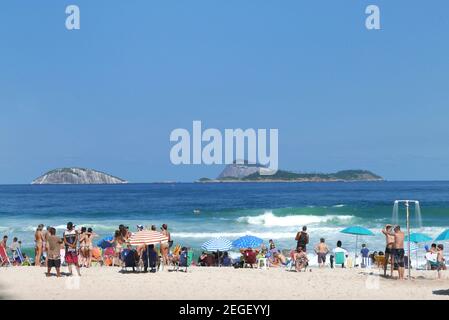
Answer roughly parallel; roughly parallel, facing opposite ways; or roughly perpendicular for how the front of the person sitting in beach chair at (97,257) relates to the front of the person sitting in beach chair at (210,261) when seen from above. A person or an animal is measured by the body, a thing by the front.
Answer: roughly parallel

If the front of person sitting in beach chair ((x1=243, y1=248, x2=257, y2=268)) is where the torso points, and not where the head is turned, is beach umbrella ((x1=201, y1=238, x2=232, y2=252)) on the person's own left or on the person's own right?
on the person's own left

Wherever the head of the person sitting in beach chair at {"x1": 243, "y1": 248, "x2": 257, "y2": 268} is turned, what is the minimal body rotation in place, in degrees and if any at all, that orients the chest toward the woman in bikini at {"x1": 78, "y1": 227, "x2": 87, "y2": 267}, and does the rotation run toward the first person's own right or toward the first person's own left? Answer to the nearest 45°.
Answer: approximately 90° to the first person's own left

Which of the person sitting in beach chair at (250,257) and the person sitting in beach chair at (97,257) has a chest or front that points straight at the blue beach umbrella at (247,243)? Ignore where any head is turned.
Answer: the person sitting in beach chair at (250,257)

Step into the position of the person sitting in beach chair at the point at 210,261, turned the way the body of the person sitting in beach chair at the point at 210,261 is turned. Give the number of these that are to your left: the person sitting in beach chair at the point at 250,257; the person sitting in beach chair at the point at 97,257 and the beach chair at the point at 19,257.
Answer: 2

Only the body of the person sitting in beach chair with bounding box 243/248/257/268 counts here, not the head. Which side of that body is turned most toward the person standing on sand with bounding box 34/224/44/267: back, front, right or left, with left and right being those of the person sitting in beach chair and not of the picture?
left

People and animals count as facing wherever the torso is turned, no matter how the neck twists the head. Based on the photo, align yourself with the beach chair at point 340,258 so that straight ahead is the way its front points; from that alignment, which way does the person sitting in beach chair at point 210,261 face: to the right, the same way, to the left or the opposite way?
the same way

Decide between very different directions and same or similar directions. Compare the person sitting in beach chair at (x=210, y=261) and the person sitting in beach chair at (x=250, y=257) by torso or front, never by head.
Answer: same or similar directions

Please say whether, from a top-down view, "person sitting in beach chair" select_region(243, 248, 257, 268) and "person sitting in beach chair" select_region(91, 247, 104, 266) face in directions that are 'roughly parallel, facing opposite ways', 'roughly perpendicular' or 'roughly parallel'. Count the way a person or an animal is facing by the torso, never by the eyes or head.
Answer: roughly parallel

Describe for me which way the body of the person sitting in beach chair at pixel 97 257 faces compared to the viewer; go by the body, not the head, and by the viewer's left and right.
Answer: facing away from the viewer

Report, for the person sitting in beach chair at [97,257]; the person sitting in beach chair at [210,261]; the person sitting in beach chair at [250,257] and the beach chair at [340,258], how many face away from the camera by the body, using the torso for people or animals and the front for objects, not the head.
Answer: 4

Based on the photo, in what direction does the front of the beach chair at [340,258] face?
away from the camera

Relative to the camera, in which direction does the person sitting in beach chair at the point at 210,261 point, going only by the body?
away from the camera
